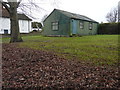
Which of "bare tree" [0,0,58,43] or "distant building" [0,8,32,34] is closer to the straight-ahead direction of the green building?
the bare tree

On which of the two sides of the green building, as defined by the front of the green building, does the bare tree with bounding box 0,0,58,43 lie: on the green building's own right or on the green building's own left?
on the green building's own right

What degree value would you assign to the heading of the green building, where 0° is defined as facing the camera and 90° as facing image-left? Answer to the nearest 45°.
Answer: approximately 315°

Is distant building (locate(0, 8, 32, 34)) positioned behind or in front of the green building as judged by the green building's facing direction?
behind
